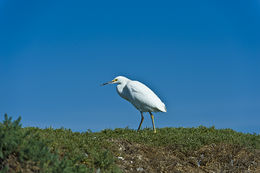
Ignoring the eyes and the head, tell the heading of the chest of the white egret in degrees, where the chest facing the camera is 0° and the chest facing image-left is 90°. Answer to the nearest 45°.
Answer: approximately 90°
